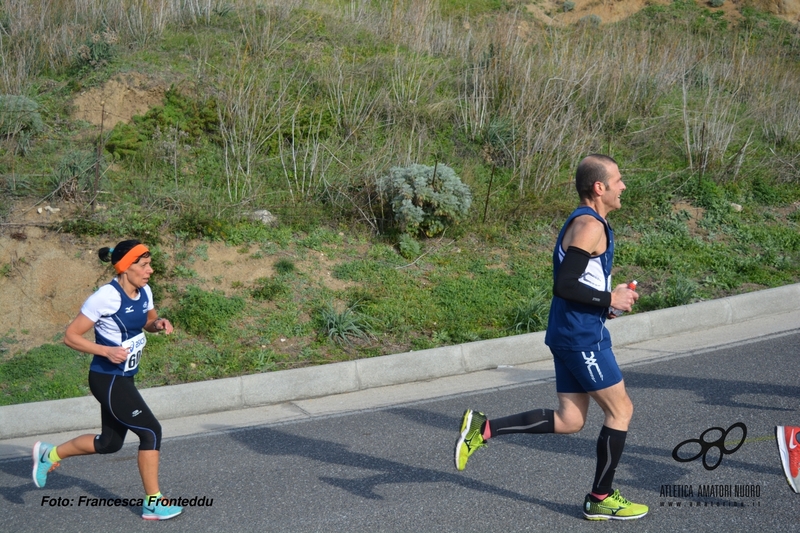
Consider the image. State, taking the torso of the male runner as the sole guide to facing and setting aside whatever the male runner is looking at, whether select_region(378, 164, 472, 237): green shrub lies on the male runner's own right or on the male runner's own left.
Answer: on the male runner's own left

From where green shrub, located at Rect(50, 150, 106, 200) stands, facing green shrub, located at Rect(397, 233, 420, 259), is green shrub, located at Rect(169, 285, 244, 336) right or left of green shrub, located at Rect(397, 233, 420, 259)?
right

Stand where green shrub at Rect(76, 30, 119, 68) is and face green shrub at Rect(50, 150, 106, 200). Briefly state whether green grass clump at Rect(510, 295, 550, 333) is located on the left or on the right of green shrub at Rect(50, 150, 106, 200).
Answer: left

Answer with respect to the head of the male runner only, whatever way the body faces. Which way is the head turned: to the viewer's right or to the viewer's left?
to the viewer's right

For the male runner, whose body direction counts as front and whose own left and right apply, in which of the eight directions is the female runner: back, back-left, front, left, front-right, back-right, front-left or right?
back

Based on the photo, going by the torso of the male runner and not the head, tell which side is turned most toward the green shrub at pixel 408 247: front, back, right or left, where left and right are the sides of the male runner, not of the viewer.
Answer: left

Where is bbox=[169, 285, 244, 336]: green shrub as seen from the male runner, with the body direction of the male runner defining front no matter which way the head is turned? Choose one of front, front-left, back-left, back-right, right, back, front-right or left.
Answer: back-left

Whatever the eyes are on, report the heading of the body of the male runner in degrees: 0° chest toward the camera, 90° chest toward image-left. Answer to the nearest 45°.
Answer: approximately 270°
